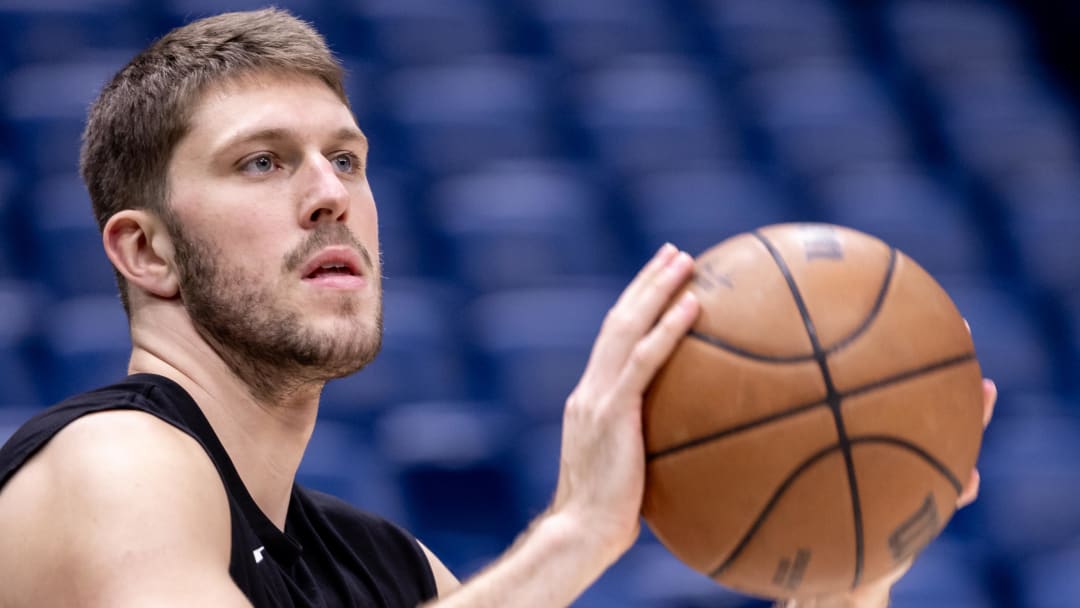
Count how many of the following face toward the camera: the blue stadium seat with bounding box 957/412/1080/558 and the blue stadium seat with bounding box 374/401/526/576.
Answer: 2

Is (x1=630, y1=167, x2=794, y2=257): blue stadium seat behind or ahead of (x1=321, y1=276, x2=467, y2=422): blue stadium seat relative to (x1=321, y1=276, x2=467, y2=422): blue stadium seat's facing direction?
behind

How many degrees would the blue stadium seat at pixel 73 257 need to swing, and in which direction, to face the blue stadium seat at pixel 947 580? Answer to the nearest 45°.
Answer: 0° — it already faces it

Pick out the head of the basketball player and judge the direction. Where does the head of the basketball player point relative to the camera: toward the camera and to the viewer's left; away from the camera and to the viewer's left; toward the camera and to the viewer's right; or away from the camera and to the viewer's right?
toward the camera and to the viewer's right

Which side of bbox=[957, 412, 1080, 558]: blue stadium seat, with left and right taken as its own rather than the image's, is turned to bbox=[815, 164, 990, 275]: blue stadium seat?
back

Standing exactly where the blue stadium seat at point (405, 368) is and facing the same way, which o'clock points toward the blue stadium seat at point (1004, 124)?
the blue stadium seat at point (1004, 124) is roughly at 7 o'clock from the blue stadium seat at point (405, 368).

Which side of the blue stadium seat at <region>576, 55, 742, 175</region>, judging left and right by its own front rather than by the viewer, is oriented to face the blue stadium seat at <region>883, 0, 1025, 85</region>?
left

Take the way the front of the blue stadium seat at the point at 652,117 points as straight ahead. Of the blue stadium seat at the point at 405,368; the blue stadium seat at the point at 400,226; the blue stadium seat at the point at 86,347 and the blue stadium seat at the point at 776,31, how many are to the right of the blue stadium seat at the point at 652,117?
3

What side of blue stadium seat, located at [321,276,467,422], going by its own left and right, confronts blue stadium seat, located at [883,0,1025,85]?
back
